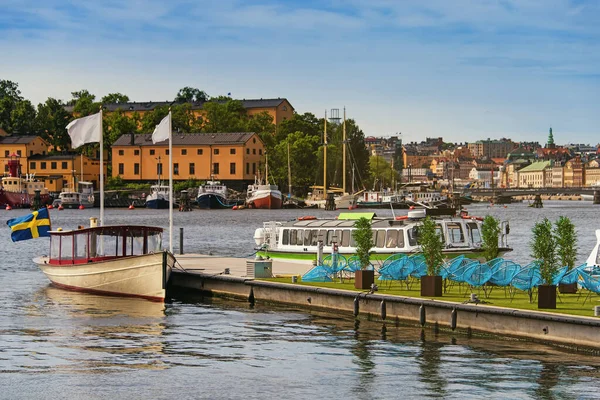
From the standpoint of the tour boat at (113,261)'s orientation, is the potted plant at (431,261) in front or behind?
in front

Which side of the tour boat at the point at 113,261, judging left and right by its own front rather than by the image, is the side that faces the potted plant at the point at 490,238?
front

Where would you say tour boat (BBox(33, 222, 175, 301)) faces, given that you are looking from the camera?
facing the viewer and to the right of the viewer

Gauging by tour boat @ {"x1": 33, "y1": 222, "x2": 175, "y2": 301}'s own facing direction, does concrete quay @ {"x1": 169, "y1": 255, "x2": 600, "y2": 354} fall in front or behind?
in front

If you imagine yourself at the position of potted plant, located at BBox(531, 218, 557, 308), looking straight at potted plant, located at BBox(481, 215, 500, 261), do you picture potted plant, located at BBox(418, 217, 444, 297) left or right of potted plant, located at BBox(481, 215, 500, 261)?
left
